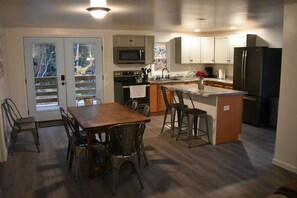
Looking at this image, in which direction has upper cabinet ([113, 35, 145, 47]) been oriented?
toward the camera

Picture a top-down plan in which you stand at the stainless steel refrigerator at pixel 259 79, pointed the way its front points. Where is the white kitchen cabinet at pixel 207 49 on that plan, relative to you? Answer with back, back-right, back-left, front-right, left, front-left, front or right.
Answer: right

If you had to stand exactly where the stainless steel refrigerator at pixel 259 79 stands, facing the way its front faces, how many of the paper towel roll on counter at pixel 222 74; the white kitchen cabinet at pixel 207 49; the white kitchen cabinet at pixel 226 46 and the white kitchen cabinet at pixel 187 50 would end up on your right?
4

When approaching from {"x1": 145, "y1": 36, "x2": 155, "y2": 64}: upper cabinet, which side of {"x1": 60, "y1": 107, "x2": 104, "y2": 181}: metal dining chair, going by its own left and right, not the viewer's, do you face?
left

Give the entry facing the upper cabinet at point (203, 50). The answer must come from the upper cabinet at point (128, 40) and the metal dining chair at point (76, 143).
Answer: the metal dining chair

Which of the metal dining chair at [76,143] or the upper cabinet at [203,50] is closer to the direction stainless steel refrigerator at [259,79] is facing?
the metal dining chair

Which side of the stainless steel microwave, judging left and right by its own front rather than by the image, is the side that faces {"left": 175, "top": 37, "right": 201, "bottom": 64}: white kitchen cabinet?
left

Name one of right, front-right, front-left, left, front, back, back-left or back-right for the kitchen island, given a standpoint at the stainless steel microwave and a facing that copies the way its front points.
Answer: front-left

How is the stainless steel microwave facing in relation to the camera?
toward the camera

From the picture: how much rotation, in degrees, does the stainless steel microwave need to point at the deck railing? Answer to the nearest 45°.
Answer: approximately 90° to its right

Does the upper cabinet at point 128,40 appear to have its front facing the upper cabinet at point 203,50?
no

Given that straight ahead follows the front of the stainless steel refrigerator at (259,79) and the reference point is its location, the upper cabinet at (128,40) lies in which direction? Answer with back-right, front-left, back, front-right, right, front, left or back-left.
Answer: front-right

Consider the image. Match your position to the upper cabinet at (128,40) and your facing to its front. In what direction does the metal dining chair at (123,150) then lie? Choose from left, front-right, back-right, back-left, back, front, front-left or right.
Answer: front

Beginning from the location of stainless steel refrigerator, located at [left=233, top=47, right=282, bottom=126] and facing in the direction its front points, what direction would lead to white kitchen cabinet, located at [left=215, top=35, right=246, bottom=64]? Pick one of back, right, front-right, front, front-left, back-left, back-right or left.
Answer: right

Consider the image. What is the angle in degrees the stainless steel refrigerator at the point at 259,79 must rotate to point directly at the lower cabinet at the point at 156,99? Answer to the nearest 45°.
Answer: approximately 45° to its right

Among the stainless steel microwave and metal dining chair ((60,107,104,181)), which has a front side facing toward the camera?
the stainless steel microwave

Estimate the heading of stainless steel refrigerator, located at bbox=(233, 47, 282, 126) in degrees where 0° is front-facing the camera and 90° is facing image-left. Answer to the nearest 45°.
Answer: approximately 45°

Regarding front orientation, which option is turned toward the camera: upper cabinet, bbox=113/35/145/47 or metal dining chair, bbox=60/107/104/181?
the upper cabinet

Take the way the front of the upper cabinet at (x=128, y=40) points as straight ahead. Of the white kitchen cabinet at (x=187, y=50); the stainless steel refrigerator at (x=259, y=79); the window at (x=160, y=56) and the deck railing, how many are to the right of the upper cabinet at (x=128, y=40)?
1

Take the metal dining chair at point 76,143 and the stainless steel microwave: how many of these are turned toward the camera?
1

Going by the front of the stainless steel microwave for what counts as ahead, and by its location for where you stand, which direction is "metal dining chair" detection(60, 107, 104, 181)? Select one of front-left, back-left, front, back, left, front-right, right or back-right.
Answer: front
